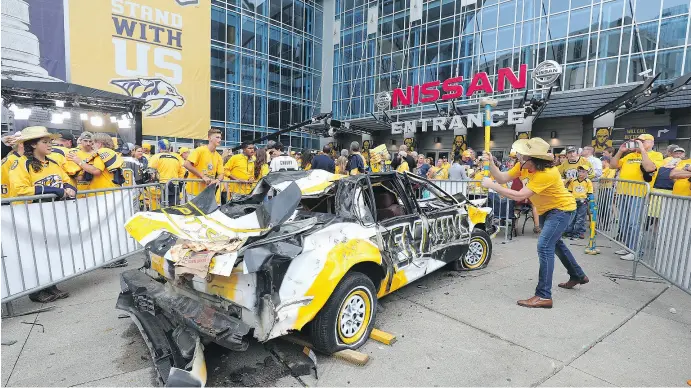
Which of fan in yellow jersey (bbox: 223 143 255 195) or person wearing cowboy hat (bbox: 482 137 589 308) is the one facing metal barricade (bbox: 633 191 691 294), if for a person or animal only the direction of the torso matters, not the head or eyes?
the fan in yellow jersey

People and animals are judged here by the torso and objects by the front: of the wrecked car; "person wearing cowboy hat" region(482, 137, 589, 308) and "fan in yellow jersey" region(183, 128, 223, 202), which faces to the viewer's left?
the person wearing cowboy hat

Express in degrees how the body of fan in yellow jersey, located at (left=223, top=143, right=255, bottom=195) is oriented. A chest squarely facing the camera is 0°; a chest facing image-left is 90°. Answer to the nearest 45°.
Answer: approximately 315°

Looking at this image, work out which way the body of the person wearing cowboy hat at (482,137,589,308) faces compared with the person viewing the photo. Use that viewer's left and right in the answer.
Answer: facing to the left of the viewer

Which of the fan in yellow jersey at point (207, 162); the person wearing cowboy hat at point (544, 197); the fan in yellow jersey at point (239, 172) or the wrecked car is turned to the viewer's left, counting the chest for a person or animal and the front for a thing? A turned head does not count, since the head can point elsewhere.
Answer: the person wearing cowboy hat

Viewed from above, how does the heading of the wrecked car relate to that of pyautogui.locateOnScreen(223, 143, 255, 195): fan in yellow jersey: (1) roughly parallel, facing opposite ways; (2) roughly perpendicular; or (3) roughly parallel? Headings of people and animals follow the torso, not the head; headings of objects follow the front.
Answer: roughly perpendicular

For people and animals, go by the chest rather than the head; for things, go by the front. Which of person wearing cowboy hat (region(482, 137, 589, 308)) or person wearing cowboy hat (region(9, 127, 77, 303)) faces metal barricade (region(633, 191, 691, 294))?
person wearing cowboy hat (region(9, 127, 77, 303))

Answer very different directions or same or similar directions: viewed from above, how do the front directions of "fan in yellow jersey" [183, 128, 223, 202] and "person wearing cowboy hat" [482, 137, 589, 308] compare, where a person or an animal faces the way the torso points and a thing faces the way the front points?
very different directions

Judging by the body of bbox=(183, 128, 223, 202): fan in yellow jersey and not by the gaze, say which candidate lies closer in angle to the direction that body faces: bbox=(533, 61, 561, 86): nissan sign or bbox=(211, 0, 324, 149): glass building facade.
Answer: the nissan sign

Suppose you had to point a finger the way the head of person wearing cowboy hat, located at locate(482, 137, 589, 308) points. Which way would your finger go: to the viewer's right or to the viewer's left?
to the viewer's left

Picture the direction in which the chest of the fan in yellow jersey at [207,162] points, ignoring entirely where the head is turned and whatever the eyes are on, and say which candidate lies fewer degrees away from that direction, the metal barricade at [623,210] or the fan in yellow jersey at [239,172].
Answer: the metal barricade
